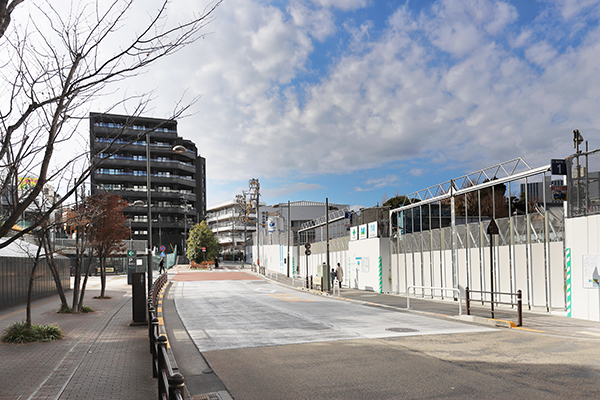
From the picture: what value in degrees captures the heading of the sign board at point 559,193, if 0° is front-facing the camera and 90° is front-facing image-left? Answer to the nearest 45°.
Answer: approximately 0°

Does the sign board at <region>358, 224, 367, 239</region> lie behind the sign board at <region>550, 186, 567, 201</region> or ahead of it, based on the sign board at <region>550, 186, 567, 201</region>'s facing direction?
behind

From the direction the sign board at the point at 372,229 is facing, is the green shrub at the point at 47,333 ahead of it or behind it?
ahead
